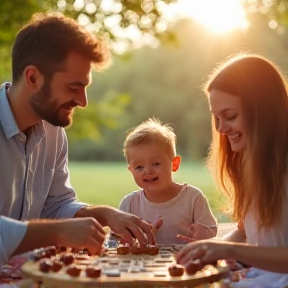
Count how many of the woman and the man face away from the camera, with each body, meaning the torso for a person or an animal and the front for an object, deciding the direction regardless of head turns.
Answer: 0

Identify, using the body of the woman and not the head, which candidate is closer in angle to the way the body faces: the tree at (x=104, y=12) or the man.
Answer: the man

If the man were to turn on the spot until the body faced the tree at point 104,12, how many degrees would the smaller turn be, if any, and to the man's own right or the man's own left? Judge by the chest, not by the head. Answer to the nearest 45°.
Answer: approximately 135° to the man's own left

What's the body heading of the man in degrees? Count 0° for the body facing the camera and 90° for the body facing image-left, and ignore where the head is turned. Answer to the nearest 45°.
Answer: approximately 315°

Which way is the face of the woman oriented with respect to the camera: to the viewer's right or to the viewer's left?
to the viewer's left

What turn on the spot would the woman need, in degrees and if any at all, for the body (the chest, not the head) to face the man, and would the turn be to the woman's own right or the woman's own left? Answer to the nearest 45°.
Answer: approximately 45° to the woman's own right

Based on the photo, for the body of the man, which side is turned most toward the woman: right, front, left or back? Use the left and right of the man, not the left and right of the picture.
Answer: front

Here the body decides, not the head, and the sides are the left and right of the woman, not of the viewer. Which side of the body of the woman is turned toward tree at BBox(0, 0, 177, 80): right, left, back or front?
right

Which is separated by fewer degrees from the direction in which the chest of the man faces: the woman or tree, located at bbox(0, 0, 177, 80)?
the woman
